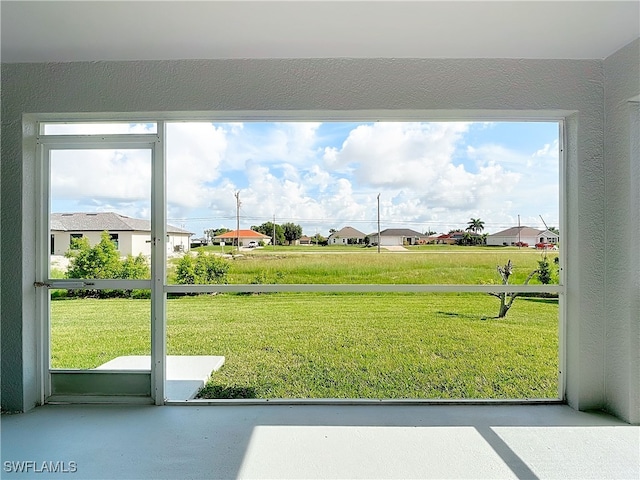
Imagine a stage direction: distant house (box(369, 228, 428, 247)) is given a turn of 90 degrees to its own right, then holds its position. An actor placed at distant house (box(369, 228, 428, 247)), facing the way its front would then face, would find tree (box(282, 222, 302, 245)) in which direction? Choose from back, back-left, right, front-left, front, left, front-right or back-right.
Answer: front

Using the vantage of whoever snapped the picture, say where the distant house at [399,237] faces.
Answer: facing the viewer

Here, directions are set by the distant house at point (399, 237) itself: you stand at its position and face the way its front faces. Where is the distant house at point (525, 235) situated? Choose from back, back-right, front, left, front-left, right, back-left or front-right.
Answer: left

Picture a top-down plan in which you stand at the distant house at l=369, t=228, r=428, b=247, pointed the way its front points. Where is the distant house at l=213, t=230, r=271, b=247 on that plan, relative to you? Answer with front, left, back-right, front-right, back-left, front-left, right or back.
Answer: right

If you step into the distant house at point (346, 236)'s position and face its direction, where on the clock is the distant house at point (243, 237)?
the distant house at point (243, 237) is roughly at 3 o'clock from the distant house at point (346, 236).

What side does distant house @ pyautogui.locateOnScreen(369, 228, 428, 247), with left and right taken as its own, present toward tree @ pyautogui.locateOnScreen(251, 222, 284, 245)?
right

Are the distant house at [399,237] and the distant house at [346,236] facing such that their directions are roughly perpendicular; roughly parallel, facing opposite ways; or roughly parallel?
roughly parallel

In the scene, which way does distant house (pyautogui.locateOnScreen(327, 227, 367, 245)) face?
toward the camera
